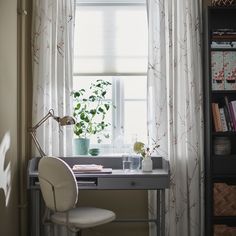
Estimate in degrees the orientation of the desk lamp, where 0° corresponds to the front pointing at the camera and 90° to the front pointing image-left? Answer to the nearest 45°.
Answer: approximately 270°

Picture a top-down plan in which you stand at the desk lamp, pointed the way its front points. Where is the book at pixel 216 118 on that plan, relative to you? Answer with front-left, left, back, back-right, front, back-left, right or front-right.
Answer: front

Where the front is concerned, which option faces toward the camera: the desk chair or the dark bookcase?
the dark bookcase

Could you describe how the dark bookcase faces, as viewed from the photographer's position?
facing the viewer

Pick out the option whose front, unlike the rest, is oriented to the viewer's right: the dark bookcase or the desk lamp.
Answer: the desk lamp

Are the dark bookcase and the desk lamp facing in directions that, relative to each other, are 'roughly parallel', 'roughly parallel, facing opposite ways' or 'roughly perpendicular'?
roughly perpendicular

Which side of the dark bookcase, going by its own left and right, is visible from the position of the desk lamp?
right

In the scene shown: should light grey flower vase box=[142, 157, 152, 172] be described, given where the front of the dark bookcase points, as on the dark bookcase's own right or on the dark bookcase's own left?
on the dark bookcase's own right

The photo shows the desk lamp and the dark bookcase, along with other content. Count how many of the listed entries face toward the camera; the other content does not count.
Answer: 1

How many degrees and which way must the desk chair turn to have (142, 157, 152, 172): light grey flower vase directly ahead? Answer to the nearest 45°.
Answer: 0° — it already faces it

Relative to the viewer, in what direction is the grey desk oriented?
toward the camera

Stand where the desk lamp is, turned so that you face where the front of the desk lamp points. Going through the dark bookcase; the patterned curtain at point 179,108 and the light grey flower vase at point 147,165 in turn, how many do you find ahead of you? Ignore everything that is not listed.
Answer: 3

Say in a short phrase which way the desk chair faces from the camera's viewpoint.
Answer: facing away from the viewer and to the right of the viewer

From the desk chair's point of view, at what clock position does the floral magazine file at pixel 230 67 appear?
The floral magazine file is roughly at 1 o'clock from the desk chair.

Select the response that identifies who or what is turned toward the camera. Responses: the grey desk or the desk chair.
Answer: the grey desk

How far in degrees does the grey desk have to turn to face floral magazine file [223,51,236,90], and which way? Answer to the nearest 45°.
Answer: approximately 90° to its left
